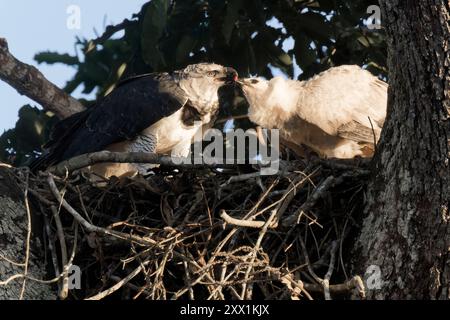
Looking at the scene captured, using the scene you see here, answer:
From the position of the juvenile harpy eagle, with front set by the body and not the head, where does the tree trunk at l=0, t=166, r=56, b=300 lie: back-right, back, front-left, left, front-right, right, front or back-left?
front-left

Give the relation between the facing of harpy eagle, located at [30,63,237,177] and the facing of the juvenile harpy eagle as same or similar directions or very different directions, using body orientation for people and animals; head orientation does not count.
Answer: very different directions

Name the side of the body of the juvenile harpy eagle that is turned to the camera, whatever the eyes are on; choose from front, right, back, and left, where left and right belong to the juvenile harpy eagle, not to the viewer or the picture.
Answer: left

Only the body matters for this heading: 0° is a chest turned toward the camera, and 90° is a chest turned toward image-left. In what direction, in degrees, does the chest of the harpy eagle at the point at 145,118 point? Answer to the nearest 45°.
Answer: approximately 270°

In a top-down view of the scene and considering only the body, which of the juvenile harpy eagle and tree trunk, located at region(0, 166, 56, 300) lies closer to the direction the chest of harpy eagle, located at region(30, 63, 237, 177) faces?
the juvenile harpy eagle

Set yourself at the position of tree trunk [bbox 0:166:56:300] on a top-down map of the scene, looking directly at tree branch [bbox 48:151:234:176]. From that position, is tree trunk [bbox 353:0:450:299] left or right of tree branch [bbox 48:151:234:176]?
right

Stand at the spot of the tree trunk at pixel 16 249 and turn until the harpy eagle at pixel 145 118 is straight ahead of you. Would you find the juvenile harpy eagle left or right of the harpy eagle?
right

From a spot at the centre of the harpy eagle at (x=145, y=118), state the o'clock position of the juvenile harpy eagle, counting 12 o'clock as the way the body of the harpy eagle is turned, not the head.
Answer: The juvenile harpy eagle is roughly at 1 o'clock from the harpy eagle.

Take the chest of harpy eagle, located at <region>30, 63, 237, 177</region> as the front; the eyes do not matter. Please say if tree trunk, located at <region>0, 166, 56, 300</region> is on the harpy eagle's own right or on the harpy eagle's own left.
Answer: on the harpy eagle's own right

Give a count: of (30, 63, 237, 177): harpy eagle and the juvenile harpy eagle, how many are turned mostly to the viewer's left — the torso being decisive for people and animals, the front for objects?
1
